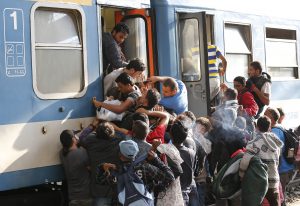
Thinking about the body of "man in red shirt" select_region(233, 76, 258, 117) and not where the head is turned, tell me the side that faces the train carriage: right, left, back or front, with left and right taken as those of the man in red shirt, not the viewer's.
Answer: front

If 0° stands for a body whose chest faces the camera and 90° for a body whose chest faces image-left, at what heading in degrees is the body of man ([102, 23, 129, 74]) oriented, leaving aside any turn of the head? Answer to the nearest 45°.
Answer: approximately 315°

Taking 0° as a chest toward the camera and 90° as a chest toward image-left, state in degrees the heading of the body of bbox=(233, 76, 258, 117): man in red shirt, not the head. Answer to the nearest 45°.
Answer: approximately 45°

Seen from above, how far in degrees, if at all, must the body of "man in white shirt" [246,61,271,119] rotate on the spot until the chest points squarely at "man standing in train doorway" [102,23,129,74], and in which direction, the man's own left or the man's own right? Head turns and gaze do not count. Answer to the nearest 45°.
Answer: approximately 45° to the man's own left

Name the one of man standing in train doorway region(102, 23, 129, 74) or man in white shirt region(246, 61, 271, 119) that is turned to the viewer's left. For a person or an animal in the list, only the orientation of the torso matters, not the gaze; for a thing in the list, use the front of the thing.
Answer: the man in white shirt

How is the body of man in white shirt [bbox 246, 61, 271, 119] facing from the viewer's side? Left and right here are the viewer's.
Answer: facing to the left of the viewer
